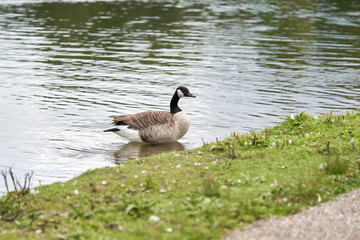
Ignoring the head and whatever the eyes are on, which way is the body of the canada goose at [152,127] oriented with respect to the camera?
to the viewer's right

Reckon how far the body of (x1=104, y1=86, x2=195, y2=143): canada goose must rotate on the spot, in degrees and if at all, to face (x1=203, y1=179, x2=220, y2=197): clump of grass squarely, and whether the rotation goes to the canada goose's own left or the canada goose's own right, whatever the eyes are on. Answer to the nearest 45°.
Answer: approximately 90° to the canada goose's own right

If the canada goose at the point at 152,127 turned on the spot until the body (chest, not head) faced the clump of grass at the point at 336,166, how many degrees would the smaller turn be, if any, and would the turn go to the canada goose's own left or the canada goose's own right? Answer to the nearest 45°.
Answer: approximately 45° to the canada goose's own right

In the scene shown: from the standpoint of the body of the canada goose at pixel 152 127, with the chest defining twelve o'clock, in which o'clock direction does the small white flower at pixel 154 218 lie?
The small white flower is roughly at 3 o'clock from the canada goose.
